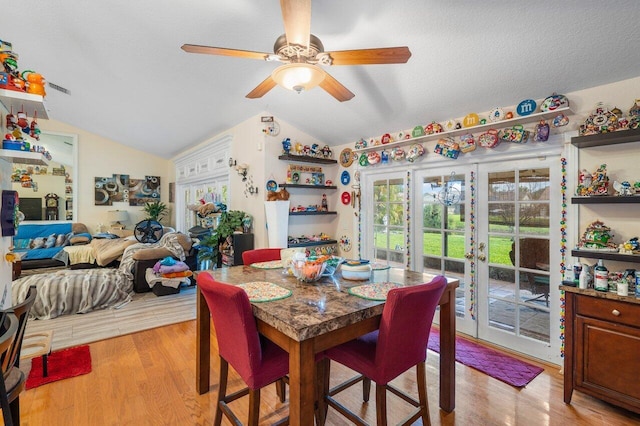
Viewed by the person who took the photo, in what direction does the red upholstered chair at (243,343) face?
facing away from the viewer and to the right of the viewer

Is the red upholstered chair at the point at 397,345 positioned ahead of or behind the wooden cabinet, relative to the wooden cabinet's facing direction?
ahead

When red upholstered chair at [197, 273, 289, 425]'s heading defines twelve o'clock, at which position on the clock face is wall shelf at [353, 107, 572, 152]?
The wall shelf is roughly at 1 o'clock from the red upholstered chair.

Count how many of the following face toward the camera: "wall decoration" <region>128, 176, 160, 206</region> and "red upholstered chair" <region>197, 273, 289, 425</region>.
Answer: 1

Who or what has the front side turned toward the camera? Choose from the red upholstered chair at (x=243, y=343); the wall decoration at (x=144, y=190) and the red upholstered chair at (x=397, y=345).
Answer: the wall decoration

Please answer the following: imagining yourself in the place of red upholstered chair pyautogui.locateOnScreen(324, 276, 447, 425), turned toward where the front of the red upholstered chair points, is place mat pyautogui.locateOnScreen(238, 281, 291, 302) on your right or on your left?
on your left

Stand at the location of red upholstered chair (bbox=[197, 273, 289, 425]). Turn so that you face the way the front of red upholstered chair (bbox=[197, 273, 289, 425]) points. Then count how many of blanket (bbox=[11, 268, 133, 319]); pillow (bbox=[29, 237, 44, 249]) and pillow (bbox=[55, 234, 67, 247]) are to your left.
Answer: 3

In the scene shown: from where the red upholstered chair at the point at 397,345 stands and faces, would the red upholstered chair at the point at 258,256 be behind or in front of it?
in front

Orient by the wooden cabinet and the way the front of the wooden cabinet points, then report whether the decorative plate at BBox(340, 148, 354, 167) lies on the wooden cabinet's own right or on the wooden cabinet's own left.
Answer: on the wooden cabinet's own right

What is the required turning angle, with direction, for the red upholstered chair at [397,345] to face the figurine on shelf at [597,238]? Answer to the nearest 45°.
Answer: approximately 90° to its right

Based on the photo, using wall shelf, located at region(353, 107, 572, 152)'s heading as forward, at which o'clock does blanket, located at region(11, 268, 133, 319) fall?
The blanket is roughly at 1 o'clock from the wall shelf.

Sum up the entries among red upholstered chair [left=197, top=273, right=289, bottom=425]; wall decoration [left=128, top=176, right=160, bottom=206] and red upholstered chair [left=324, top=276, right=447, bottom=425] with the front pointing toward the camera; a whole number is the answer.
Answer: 1

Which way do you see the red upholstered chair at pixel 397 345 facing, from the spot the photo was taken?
facing away from the viewer and to the left of the viewer

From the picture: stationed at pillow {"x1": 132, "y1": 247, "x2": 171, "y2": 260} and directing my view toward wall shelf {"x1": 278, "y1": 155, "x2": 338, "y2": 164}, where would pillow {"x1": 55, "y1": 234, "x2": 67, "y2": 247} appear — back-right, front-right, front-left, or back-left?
back-left
